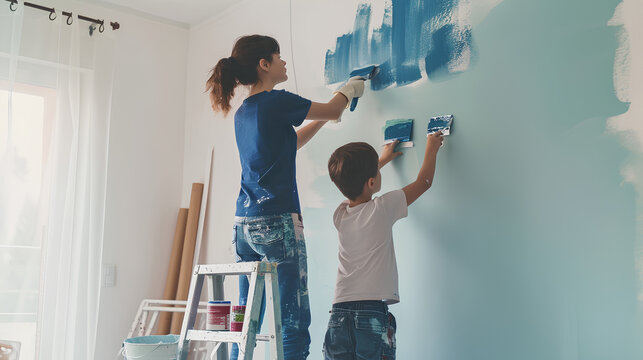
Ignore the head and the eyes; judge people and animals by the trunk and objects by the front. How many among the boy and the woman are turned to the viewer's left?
0

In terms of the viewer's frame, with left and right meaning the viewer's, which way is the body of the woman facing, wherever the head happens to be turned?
facing away from the viewer and to the right of the viewer

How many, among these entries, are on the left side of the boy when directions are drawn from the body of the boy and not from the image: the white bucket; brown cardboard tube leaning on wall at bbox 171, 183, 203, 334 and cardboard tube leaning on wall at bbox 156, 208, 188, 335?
3

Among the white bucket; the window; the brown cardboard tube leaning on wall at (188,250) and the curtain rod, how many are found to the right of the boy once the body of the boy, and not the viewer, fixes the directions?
0

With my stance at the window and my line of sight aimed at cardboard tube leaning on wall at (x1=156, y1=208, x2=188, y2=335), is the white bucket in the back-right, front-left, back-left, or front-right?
front-right

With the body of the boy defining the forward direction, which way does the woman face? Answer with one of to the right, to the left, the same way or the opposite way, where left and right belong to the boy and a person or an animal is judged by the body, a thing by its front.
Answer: the same way

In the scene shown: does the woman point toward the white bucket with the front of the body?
no

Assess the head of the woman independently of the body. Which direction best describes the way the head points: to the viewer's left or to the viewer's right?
to the viewer's right

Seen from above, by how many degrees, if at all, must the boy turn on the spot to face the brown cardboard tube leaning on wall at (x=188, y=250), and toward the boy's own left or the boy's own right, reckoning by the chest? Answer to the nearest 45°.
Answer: approximately 90° to the boy's own left

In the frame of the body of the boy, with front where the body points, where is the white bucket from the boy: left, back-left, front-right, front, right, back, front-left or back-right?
left

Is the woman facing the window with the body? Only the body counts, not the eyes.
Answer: no

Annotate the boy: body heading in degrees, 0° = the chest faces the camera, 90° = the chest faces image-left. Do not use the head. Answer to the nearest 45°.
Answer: approximately 225°
